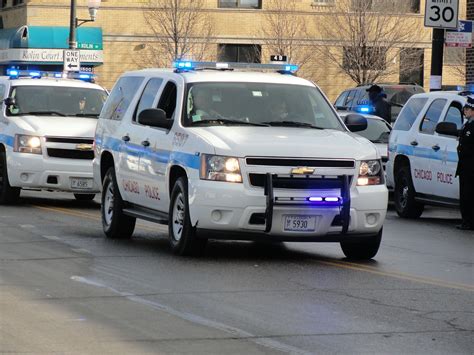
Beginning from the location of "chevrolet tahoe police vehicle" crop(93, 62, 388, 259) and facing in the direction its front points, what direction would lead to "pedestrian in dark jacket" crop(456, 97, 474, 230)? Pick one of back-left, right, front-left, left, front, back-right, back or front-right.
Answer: left

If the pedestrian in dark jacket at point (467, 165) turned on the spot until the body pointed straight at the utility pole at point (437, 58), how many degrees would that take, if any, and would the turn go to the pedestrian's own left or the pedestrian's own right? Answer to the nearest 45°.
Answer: approximately 135° to the pedestrian's own right

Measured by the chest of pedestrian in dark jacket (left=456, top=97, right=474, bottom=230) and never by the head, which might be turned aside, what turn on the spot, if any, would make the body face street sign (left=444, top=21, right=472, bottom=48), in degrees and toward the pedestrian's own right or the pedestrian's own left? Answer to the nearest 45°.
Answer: approximately 135° to the pedestrian's own right

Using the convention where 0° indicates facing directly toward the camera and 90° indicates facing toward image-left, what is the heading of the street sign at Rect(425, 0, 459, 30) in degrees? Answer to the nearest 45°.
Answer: approximately 0°

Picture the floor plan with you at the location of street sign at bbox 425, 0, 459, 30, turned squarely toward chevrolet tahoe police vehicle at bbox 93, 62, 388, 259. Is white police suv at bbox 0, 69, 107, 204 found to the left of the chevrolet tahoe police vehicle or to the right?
right

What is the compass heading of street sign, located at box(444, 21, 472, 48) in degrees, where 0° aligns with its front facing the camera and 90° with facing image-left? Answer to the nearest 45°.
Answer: approximately 0°

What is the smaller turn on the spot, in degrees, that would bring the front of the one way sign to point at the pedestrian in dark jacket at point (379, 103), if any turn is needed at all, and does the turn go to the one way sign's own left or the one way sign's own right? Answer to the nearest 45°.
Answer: approximately 45° to the one way sign's own left

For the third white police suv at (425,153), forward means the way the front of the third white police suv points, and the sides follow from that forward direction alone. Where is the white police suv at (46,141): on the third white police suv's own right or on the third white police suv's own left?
on the third white police suv's own right

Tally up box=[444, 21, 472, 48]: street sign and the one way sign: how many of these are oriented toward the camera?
2

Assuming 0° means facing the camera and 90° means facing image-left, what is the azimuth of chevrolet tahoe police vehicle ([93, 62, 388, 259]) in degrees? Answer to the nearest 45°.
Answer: approximately 315°
